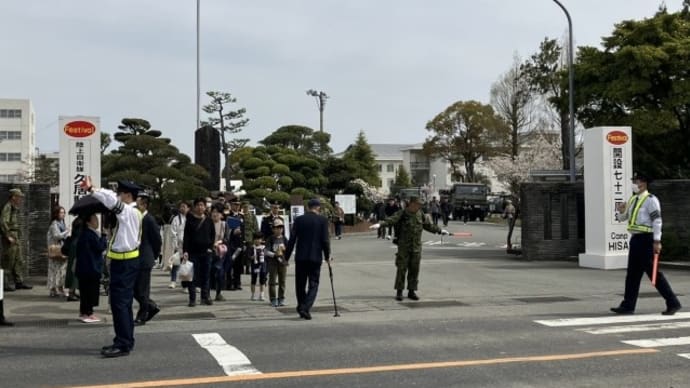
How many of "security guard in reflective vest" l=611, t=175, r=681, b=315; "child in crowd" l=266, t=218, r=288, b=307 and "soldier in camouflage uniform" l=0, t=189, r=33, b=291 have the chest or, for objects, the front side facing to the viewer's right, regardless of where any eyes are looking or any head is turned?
1

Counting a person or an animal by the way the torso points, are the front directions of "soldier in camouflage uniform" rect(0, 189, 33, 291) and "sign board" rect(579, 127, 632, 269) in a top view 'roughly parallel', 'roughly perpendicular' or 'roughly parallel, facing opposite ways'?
roughly perpendicular

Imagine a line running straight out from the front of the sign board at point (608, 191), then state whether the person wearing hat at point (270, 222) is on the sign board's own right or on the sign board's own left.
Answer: on the sign board's own right

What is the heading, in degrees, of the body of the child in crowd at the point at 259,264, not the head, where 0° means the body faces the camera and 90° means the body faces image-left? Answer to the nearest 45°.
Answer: approximately 0°

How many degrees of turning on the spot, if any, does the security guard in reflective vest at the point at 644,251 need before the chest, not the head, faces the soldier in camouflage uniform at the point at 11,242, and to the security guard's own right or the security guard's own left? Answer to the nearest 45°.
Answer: approximately 45° to the security guard's own right

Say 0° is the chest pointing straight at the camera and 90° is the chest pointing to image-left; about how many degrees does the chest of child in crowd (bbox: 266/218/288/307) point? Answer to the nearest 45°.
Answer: approximately 0°

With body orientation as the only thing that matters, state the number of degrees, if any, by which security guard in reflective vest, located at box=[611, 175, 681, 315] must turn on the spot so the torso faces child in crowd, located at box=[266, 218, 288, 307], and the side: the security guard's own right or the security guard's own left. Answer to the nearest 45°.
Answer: approximately 45° to the security guard's own right

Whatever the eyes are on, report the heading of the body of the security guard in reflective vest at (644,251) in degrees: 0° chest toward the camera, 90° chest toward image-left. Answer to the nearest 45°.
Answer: approximately 45°

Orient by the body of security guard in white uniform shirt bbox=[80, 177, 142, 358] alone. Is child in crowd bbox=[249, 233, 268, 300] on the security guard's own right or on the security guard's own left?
on the security guard's own right

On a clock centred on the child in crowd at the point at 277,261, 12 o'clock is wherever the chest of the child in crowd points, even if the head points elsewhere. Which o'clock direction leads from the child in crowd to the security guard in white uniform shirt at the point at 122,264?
The security guard in white uniform shirt is roughly at 1 o'clock from the child in crowd.

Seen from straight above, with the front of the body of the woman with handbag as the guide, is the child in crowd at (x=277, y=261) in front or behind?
in front
